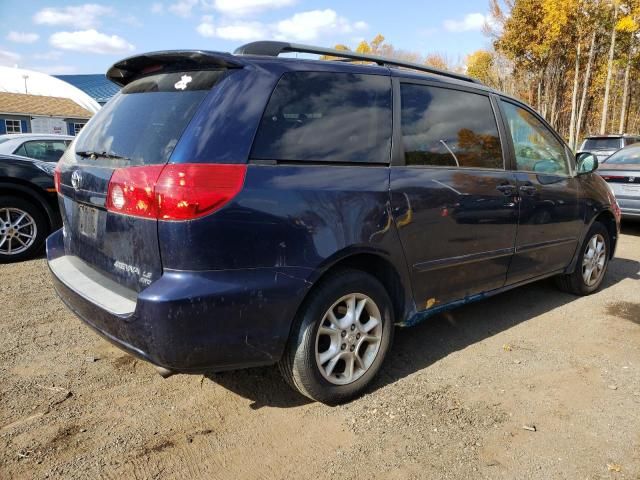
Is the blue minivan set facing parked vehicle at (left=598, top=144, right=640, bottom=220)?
yes

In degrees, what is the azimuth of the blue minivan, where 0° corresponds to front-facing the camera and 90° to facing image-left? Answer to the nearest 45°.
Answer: approximately 225°

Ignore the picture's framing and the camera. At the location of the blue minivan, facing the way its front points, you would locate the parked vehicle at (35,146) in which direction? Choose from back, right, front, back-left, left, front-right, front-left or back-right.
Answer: left

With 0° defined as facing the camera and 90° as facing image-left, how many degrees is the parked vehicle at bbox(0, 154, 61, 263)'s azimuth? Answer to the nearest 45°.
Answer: approximately 270°

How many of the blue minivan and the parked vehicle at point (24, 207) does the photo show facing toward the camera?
0

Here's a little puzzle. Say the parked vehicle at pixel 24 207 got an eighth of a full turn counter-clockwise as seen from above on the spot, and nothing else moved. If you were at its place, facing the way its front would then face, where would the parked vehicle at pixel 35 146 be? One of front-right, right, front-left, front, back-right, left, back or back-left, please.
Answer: front-left

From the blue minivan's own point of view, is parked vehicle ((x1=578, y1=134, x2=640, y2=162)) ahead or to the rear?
ahead

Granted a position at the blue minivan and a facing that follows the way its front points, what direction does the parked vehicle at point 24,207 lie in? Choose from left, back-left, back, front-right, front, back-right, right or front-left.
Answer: left

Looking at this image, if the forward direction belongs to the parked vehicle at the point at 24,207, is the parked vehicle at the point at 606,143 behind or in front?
in front

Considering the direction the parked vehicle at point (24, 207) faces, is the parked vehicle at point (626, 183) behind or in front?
in front
